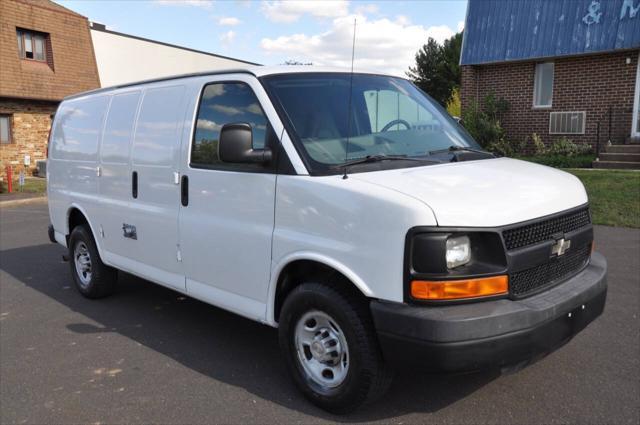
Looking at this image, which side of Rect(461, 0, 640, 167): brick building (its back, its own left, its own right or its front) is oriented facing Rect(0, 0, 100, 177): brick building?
right

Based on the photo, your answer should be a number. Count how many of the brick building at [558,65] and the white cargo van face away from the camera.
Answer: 0

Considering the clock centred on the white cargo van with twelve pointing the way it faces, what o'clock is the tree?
The tree is roughly at 8 o'clock from the white cargo van.

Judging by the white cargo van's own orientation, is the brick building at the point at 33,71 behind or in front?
behind

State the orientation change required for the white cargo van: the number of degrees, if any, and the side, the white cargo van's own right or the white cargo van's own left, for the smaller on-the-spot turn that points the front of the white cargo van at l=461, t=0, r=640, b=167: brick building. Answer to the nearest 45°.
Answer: approximately 90° to the white cargo van's own left

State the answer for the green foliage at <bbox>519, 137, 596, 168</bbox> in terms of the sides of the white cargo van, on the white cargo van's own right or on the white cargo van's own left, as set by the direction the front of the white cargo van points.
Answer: on the white cargo van's own left

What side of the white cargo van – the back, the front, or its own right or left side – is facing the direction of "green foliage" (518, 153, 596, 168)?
left

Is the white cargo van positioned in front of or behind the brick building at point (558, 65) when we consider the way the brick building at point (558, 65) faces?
in front

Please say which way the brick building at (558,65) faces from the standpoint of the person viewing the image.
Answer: facing the viewer

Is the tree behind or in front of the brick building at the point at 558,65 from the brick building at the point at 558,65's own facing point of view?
behind

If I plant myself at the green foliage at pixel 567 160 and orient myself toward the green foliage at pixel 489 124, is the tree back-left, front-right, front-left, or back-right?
front-right
